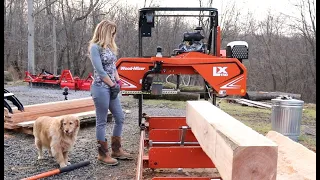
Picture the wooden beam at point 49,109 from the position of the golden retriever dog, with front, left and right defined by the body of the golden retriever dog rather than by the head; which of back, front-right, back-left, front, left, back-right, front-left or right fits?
back-left

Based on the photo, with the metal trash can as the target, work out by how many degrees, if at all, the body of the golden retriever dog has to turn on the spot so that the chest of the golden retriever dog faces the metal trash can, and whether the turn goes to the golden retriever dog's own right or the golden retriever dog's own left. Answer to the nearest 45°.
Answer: approximately 45° to the golden retriever dog's own left

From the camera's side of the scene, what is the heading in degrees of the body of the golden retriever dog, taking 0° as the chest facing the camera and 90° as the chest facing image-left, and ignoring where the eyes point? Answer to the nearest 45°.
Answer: approximately 315°
